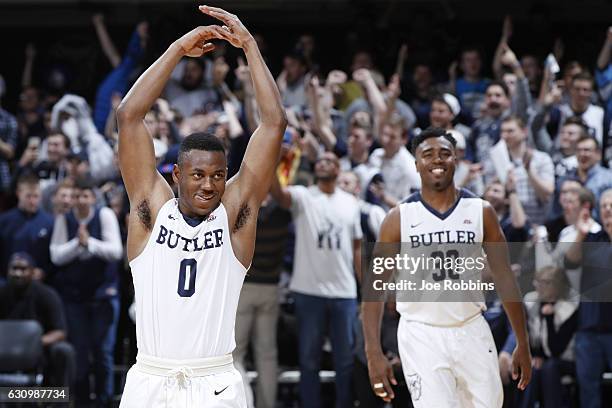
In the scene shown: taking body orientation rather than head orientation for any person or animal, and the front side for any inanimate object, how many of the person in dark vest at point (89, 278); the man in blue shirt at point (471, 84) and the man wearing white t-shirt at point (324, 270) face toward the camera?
3

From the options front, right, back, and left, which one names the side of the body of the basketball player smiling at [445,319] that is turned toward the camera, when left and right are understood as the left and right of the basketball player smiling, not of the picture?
front

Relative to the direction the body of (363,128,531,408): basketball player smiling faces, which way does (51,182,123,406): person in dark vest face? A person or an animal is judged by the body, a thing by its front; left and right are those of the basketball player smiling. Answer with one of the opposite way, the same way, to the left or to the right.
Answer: the same way

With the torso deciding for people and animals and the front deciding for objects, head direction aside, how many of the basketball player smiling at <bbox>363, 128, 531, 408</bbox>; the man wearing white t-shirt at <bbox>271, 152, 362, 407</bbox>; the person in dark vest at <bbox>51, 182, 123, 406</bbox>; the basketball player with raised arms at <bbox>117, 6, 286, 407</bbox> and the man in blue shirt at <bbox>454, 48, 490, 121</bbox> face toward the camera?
5

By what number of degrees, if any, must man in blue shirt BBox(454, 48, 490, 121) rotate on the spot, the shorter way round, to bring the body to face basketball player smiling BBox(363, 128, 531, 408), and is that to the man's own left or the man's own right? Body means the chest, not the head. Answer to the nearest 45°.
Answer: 0° — they already face them

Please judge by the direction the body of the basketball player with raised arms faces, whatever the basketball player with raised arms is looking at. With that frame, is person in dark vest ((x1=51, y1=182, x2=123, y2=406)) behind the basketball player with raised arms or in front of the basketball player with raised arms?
behind

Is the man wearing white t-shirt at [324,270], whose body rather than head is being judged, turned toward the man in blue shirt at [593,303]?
no

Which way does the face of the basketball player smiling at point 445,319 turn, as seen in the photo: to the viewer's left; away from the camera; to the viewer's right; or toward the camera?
toward the camera

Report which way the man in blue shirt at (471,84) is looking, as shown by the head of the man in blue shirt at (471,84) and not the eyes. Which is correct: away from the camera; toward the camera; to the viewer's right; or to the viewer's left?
toward the camera

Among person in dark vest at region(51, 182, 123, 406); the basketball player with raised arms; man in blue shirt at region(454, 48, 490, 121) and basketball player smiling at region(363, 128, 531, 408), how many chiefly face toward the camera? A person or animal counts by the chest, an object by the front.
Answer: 4

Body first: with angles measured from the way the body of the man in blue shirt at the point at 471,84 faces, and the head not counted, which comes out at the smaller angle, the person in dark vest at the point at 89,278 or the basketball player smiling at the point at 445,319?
the basketball player smiling

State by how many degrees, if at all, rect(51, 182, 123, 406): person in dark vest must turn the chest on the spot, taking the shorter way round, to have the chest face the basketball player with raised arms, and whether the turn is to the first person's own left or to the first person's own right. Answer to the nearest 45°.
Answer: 0° — they already face them

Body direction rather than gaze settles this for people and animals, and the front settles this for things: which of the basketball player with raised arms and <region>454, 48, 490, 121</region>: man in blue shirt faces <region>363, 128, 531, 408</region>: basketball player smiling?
the man in blue shirt

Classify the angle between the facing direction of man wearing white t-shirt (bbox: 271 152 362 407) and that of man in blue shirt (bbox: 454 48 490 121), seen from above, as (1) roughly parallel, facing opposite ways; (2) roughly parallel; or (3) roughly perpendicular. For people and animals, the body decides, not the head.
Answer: roughly parallel

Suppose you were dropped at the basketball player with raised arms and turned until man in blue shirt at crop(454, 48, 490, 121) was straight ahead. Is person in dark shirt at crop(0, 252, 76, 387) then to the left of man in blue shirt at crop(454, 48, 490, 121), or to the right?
left

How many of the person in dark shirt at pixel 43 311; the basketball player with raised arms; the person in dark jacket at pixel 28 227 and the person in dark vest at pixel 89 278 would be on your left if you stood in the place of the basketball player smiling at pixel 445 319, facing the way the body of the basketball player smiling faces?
0

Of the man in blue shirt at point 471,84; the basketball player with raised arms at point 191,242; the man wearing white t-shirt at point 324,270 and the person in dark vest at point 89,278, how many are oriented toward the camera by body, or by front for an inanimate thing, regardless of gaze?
4

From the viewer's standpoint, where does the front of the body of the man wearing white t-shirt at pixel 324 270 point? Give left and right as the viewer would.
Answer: facing the viewer

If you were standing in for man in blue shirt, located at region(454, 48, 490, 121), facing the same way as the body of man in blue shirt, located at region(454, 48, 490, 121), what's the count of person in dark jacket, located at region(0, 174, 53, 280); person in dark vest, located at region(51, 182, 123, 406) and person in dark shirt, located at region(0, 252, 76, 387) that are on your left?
0

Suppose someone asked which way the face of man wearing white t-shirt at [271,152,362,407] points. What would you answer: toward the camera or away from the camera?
toward the camera
